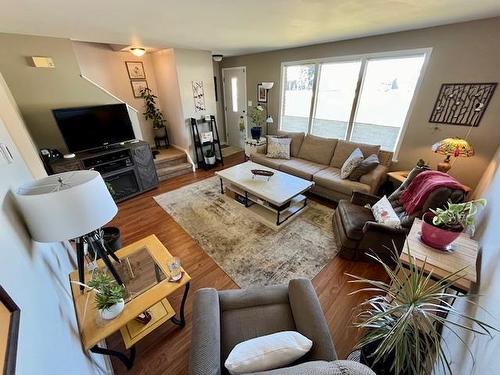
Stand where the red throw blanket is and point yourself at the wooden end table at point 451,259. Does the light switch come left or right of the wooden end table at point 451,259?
right

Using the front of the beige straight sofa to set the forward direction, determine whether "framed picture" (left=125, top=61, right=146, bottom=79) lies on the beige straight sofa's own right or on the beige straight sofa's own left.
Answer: on the beige straight sofa's own right

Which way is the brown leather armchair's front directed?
to the viewer's left

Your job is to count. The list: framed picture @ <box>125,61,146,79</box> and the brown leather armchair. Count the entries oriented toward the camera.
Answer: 1

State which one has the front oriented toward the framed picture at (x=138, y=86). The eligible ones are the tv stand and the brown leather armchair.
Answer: the brown leather armchair

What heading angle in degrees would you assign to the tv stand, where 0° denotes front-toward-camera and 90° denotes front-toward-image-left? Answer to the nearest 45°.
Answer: approximately 0°

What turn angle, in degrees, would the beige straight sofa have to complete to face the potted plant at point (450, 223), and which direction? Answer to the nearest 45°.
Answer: approximately 45° to its left

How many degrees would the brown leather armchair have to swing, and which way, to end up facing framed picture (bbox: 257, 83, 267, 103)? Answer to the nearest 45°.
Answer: approximately 45° to its right

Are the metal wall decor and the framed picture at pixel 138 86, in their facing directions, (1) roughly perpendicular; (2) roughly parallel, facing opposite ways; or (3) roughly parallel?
roughly perpendicular
